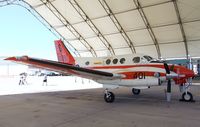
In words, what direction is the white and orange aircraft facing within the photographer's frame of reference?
facing the viewer and to the right of the viewer
